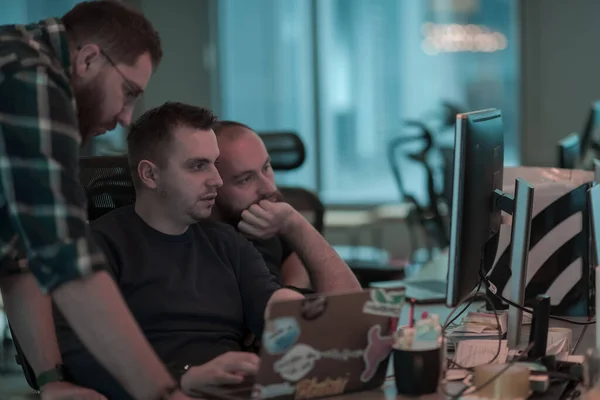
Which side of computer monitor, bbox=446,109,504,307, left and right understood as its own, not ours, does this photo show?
left

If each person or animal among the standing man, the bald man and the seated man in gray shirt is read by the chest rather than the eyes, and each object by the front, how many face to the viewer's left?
0

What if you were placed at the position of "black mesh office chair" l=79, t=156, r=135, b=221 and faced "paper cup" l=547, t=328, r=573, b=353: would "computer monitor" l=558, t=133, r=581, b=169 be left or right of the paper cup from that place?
left

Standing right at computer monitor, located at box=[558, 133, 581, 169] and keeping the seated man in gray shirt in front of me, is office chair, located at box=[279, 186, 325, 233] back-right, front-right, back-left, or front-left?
front-right

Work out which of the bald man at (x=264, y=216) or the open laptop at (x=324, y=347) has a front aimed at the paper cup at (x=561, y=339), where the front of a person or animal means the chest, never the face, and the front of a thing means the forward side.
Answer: the bald man

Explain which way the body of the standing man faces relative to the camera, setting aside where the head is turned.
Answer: to the viewer's right

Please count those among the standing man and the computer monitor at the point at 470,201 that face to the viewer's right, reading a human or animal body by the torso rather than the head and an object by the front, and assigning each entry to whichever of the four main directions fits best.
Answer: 1

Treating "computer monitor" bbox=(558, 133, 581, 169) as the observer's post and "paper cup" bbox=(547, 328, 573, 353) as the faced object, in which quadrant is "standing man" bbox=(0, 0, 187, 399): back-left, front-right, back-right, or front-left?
front-right

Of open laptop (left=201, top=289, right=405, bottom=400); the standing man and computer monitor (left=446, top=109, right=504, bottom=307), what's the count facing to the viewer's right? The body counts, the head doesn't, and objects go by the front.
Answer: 1

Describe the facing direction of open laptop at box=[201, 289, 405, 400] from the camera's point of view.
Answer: facing away from the viewer and to the left of the viewer

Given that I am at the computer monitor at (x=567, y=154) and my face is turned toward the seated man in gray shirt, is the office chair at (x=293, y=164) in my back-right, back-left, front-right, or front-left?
front-right

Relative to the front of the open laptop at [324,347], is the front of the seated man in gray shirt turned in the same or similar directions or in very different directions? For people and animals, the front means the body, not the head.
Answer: very different directions

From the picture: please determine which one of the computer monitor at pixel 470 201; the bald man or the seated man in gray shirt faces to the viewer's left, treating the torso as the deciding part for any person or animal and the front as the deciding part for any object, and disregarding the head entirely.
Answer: the computer monitor
